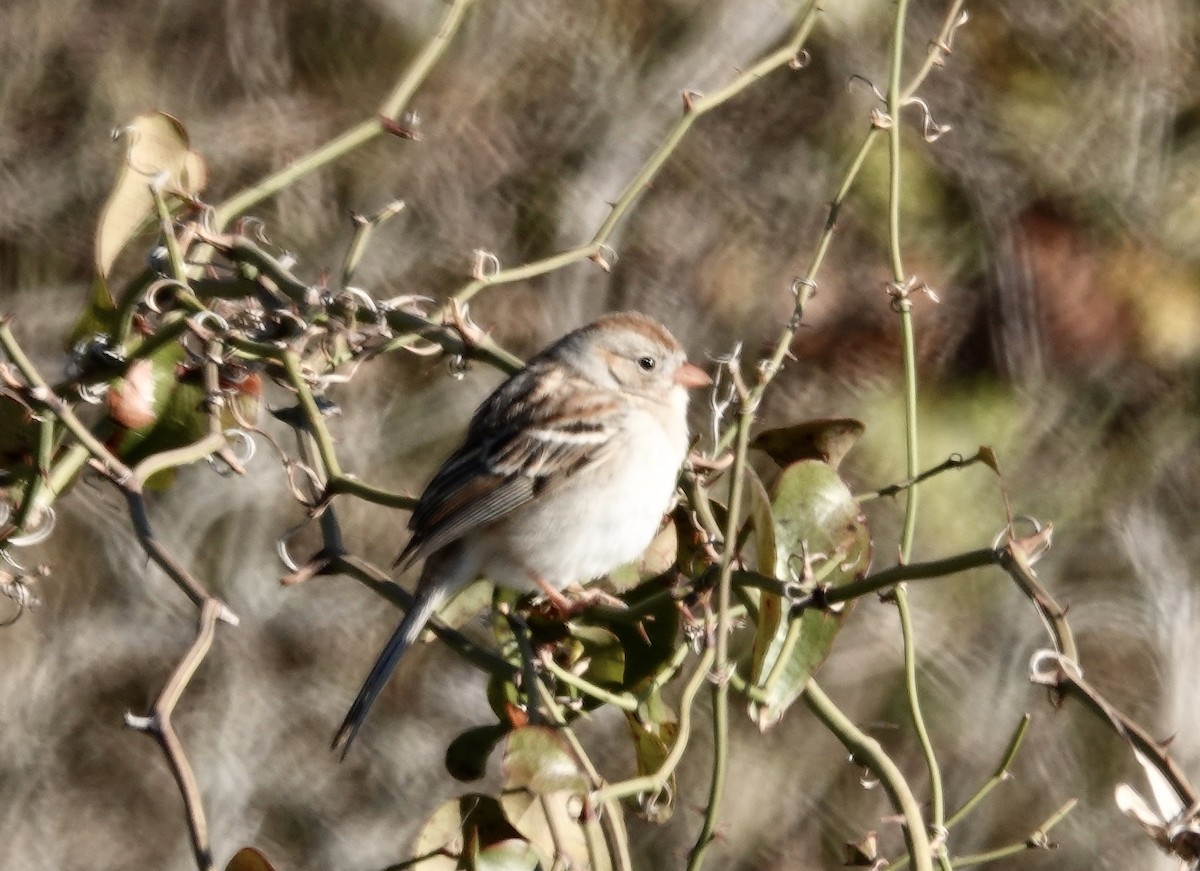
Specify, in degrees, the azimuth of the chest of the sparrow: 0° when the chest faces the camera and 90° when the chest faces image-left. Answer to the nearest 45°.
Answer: approximately 270°
